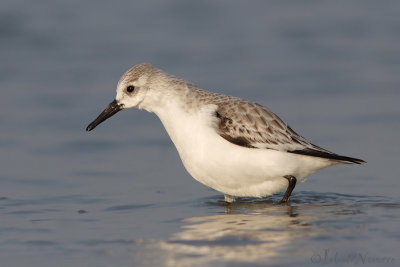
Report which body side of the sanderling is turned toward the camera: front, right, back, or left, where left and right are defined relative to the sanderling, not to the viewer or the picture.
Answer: left
